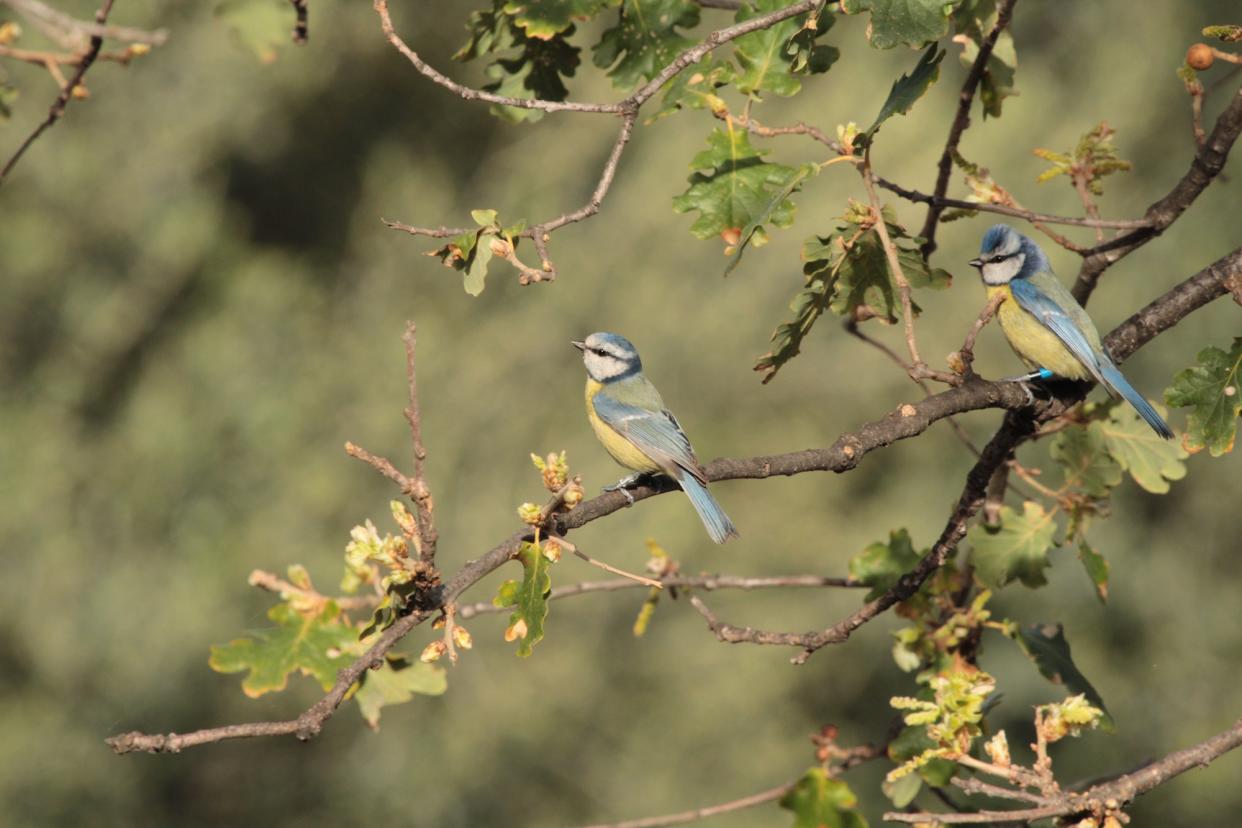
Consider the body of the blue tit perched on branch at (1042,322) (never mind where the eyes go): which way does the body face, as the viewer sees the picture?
to the viewer's left

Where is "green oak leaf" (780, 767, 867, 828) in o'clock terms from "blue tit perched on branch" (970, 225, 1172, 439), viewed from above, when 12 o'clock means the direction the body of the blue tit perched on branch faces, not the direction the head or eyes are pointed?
The green oak leaf is roughly at 12 o'clock from the blue tit perched on branch.

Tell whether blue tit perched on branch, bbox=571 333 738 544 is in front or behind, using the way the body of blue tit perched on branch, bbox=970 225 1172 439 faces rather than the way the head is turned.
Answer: in front

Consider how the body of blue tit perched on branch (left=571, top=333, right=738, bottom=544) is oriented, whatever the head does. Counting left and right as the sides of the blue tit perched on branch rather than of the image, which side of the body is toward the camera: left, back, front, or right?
left

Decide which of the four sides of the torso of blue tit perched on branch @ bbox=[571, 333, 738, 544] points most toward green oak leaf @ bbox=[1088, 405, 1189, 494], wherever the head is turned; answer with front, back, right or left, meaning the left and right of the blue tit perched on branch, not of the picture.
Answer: back

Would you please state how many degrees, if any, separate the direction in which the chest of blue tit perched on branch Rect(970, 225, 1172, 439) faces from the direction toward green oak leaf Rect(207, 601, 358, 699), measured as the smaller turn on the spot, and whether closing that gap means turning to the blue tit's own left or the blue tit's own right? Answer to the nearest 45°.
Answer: approximately 45° to the blue tit's own left

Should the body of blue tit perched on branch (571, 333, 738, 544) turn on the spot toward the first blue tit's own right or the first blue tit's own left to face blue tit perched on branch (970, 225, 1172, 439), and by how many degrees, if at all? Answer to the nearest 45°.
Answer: approximately 180°

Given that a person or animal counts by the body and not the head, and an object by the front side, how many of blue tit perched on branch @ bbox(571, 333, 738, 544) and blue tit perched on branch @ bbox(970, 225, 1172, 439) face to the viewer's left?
2
